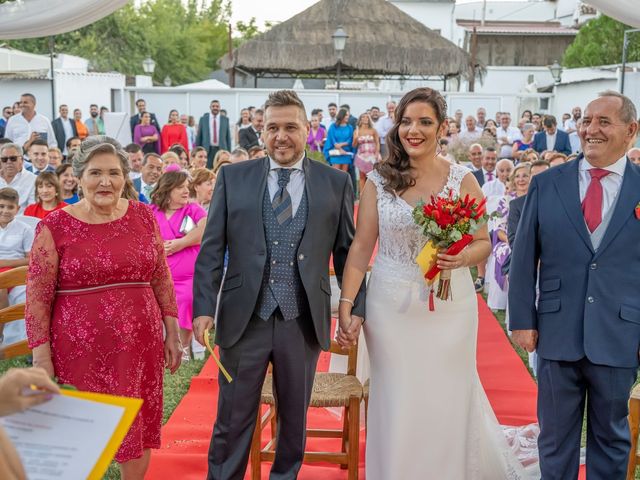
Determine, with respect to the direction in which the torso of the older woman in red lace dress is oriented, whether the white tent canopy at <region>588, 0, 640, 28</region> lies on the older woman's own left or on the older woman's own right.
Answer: on the older woman's own left

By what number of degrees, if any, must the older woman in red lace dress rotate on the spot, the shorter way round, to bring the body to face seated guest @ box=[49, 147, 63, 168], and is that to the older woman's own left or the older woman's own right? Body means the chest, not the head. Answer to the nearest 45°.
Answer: approximately 180°

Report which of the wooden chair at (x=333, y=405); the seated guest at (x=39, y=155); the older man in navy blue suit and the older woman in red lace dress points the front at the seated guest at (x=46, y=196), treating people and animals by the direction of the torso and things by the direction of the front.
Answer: the seated guest at (x=39, y=155)

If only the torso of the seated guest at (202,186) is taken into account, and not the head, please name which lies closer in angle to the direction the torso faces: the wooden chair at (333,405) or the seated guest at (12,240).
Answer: the wooden chair

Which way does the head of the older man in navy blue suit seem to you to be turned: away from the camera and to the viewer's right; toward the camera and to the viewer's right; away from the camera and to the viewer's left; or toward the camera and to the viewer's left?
toward the camera and to the viewer's left

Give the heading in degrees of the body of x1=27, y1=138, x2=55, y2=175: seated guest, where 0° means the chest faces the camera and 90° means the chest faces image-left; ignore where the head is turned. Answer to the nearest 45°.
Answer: approximately 0°

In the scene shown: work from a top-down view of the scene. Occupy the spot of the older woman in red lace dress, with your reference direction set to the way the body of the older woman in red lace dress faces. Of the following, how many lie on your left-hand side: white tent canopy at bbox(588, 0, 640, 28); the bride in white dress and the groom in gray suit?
3

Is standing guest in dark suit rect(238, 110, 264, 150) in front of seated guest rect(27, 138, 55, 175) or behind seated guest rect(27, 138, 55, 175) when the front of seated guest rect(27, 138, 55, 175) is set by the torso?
behind

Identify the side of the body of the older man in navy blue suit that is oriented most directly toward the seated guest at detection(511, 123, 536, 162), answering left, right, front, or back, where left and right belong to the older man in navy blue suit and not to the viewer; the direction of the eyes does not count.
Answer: back

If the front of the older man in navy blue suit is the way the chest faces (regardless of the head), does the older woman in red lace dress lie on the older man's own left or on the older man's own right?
on the older man's own right

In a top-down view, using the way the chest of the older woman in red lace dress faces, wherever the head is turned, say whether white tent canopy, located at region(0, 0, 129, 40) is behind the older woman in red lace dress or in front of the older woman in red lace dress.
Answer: behind
